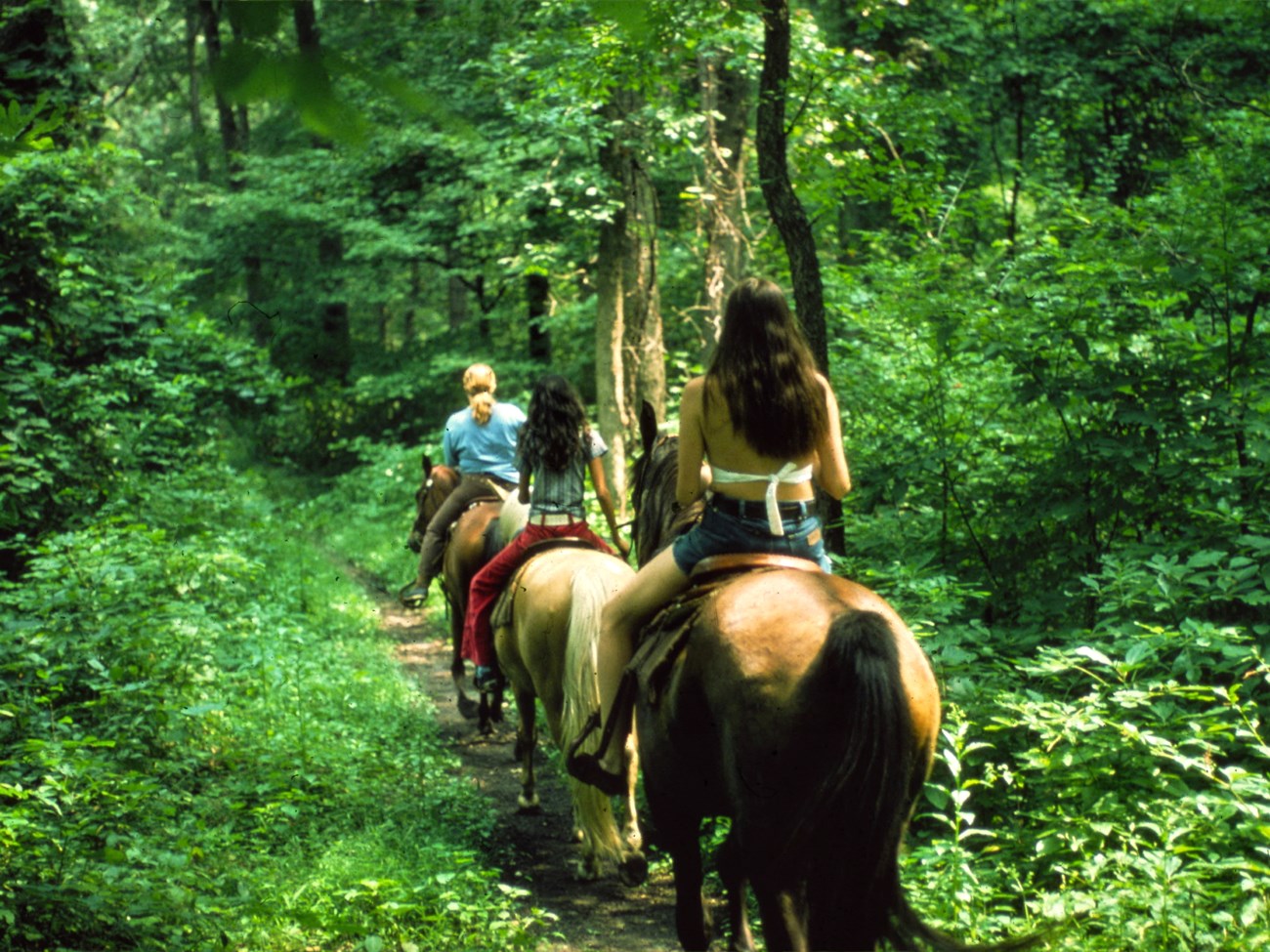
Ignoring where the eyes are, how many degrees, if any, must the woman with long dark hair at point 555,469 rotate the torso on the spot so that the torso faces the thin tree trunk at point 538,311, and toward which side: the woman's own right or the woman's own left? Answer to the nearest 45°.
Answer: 0° — they already face it

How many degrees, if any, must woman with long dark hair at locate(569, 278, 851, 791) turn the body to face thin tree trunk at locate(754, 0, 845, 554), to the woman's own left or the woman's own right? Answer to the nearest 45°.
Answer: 0° — they already face it

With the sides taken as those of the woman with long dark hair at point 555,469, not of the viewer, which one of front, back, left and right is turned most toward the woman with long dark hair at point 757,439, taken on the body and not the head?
back

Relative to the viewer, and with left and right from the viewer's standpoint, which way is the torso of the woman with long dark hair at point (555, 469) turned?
facing away from the viewer

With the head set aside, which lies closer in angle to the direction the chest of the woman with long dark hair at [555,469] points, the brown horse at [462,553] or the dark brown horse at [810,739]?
the brown horse

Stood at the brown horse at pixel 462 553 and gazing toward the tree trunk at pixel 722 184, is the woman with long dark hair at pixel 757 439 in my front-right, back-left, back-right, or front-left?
back-right

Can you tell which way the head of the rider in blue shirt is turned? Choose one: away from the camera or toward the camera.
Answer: away from the camera

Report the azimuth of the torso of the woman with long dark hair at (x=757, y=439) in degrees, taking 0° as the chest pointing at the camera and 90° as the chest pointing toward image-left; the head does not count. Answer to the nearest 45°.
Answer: approximately 180°

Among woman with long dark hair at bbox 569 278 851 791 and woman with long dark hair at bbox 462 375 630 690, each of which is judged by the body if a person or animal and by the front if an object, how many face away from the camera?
2

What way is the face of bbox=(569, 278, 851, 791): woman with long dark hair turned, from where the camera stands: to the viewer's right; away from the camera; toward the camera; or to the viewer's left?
away from the camera

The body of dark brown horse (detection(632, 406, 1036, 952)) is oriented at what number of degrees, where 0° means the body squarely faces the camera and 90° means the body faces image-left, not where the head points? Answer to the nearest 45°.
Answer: approximately 135°
